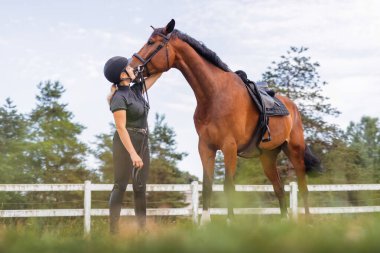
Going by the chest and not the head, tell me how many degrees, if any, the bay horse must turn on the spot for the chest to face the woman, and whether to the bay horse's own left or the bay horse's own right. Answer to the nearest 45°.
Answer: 0° — it already faces them

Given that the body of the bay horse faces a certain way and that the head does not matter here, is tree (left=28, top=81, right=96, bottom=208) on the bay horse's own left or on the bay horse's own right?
on the bay horse's own right

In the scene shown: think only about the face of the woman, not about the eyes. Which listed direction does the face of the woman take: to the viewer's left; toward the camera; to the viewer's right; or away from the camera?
to the viewer's right

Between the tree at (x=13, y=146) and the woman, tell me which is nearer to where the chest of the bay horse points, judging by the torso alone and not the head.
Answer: the woman

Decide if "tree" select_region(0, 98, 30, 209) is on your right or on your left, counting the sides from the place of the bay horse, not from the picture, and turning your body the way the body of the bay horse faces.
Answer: on your right

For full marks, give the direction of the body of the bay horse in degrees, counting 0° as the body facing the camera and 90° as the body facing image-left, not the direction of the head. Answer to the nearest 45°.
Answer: approximately 45°
